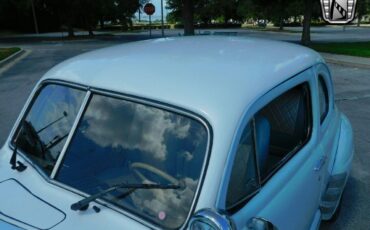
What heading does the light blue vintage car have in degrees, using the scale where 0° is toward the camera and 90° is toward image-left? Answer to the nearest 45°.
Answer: approximately 45°
